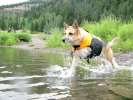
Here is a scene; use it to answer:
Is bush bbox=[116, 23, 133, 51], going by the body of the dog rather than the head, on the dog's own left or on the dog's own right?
on the dog's own right

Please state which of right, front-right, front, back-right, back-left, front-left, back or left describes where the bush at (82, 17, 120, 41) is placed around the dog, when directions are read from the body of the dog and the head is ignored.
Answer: right

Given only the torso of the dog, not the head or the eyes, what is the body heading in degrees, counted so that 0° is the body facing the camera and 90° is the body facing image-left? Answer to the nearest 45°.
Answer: approximately 90°

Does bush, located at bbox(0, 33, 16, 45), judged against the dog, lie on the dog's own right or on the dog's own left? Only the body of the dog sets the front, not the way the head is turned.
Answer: on the dog's own right
